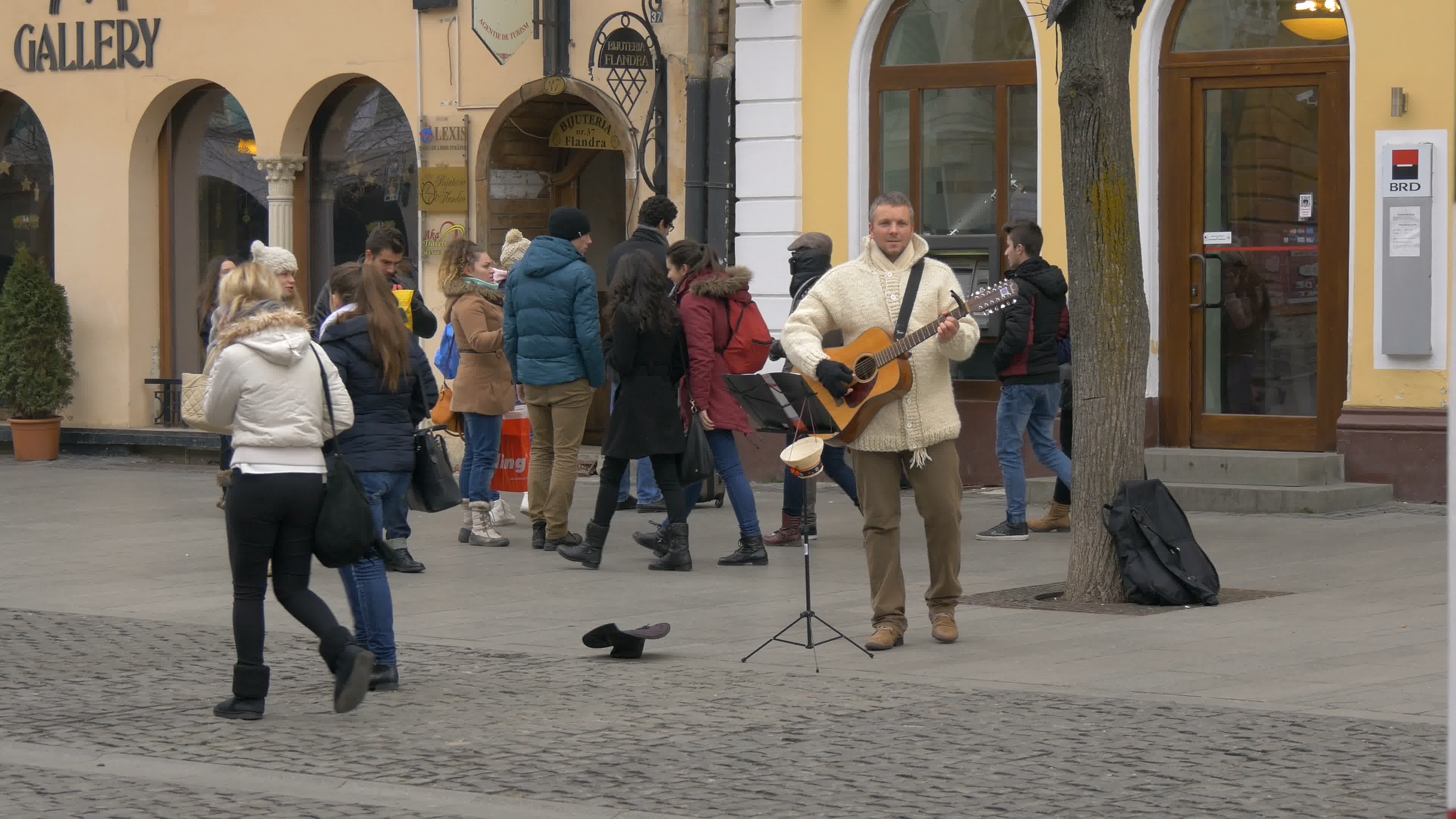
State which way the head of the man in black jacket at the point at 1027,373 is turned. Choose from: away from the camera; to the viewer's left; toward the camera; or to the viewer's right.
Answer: to the viewer's left

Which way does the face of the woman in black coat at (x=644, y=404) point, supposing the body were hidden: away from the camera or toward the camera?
away from the camera

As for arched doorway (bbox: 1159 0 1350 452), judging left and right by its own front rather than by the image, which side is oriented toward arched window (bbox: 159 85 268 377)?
right

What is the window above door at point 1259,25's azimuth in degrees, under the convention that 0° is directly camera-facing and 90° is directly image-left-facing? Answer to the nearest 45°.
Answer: approximately 0°

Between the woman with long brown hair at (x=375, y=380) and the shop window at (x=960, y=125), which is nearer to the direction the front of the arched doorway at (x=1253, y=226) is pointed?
the woman with long brown hair

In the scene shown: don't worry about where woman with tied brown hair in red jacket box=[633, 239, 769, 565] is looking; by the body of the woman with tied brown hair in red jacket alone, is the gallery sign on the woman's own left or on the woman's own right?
on the woman's own right

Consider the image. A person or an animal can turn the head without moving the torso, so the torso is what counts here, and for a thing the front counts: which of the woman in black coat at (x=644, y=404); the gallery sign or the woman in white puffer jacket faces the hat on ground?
the gallery sign

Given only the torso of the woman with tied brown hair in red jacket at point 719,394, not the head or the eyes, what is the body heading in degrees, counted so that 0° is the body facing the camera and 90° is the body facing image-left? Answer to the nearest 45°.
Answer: approximately 90°

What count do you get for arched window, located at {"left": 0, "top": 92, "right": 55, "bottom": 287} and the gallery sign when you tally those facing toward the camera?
2

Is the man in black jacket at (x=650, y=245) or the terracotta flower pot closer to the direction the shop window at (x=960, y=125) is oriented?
the man in black jacket
